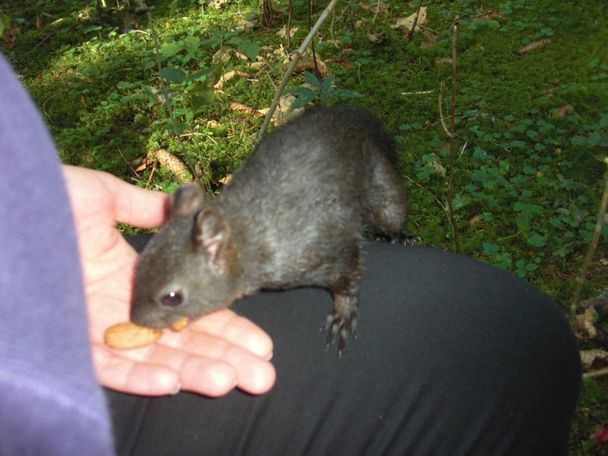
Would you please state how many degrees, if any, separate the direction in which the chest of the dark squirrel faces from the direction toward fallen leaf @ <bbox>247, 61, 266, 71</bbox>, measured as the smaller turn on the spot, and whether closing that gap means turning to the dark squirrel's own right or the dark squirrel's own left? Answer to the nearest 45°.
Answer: approximately 135° to the dark squirrel's own right

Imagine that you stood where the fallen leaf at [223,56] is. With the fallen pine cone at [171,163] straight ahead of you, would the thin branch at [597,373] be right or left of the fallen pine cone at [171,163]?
left

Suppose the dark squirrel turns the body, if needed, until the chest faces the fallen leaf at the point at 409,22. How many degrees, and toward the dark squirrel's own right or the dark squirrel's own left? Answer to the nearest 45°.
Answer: approximately 135° to the dark squirrel's own right

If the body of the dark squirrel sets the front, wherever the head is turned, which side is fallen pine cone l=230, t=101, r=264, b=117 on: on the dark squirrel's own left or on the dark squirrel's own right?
on the dark squirrel's own right

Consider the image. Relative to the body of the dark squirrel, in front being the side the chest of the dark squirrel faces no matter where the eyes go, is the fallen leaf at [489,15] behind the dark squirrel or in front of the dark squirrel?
behind

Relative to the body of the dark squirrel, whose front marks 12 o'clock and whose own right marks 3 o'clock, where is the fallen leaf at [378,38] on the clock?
The fallen leaf is roughly at 5 o'clock from the dark squirrel.

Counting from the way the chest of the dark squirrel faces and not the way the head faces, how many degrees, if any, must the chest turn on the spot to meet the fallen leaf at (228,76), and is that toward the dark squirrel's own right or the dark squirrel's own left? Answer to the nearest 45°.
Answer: approximately 135° to the dark squirrel's own right

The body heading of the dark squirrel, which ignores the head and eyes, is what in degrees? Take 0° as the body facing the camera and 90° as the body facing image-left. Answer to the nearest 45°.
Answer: approximately 45°

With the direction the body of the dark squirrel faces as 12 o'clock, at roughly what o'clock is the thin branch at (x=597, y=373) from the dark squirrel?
The thin branch is roughly at 8 o'clock from the dark squirrel.

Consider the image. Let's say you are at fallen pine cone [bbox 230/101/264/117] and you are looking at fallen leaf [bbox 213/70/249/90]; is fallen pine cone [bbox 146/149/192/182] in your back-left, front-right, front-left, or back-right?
back-left

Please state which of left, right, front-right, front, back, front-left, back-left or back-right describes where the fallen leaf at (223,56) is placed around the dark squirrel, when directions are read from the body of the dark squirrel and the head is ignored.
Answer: back-right
